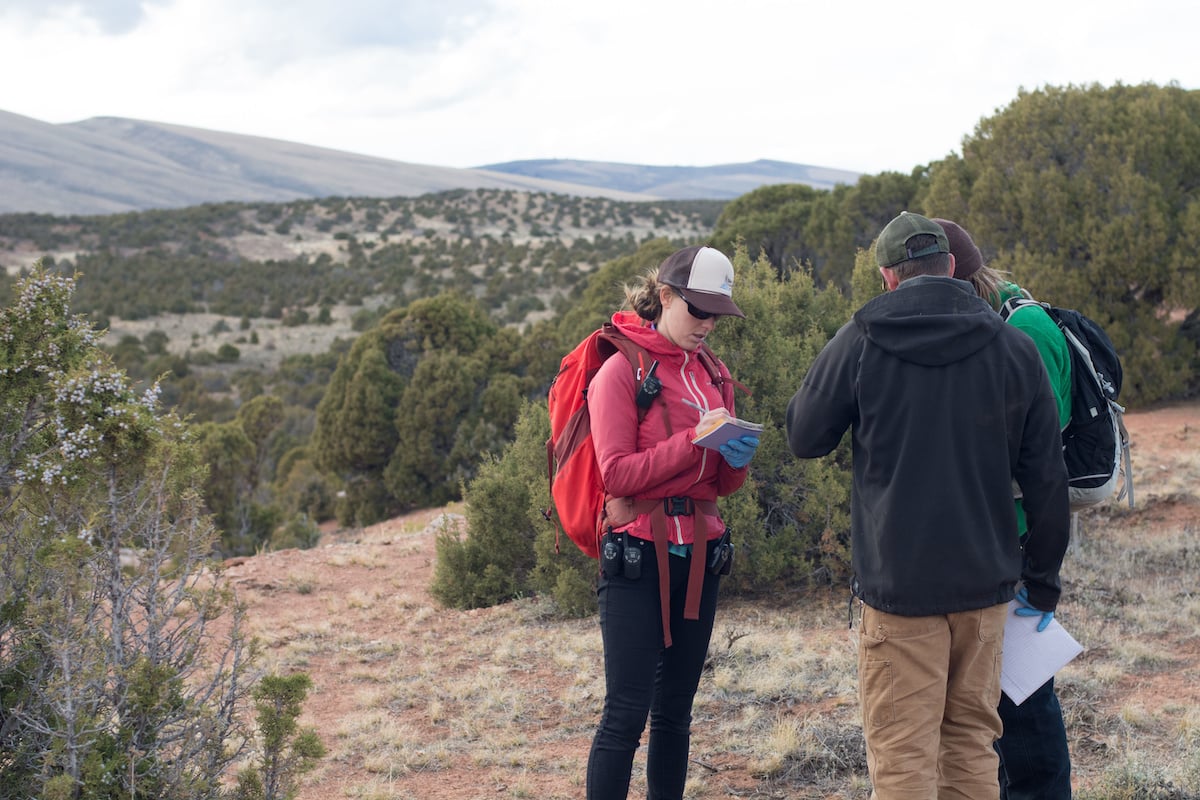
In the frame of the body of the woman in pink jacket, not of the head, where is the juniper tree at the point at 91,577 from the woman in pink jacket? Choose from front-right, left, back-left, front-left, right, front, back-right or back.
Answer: back-right

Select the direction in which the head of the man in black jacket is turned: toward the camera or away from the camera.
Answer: away from the camera

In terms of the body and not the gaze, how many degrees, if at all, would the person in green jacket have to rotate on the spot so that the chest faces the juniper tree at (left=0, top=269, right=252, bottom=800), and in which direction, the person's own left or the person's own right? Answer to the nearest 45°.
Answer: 0° — they already face it

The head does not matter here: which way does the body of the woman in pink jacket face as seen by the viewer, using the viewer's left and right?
facing the viewer and to the right of the viewer

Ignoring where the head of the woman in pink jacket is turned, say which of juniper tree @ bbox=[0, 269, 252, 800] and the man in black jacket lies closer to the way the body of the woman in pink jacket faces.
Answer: the man in black jacket

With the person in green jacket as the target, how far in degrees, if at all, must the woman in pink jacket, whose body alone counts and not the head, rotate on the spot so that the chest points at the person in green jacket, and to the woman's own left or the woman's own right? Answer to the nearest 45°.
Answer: approximately 45° to the woman's own left

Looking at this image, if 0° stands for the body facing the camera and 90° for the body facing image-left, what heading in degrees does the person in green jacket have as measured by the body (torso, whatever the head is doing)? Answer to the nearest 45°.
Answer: approximately 90°

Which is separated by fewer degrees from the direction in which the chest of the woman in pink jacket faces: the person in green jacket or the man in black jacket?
the man in black jacket

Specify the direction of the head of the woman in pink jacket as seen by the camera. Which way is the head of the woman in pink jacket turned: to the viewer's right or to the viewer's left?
to the viewer's right
